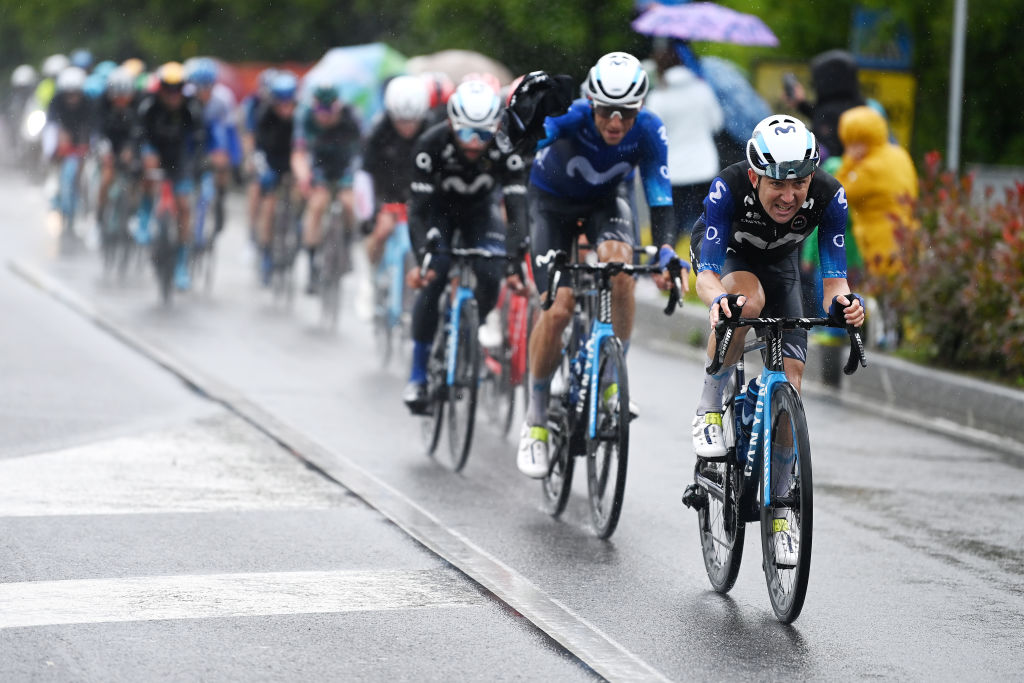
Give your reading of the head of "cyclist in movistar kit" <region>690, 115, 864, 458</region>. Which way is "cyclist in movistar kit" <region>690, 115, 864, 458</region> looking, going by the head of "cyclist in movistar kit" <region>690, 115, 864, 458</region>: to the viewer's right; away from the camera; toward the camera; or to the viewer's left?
toward the camera

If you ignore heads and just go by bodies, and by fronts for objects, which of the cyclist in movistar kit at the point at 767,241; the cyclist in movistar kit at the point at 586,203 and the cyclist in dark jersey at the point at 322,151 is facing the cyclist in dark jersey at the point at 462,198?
the cyclist in dark jersey at the point at 322,151

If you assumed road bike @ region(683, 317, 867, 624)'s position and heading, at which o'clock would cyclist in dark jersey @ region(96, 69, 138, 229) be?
The cyclist in dark jersey is roughly at 5 o'clock from the road bike.

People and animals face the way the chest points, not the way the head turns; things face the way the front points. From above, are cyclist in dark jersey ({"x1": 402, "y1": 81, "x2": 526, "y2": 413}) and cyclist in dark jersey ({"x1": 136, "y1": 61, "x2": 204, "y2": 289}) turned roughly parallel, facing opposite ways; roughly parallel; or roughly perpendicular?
roughly parallel

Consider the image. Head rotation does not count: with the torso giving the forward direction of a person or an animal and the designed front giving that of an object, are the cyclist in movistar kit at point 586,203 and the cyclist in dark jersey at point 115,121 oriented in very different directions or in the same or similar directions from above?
same or similar directions

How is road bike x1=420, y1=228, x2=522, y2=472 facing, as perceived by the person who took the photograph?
facing the viewer

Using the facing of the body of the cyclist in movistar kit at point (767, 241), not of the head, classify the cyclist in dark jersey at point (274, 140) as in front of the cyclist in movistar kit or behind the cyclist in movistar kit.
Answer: behind

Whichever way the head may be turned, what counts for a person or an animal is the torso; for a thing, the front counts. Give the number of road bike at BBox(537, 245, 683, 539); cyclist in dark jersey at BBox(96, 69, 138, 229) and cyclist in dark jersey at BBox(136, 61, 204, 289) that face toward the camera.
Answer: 3

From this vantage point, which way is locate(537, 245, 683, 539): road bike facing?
toward the camera

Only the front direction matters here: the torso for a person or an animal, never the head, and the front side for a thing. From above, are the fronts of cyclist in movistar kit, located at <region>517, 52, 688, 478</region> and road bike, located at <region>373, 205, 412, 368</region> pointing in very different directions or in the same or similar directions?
same or similar directions

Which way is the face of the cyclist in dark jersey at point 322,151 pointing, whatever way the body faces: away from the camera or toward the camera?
toward the camera

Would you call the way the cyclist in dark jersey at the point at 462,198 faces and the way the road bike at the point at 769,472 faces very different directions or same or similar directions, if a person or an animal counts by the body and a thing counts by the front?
same or similar directions

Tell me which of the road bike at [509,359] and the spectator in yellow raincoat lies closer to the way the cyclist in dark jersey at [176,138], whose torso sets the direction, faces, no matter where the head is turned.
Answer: the road bike

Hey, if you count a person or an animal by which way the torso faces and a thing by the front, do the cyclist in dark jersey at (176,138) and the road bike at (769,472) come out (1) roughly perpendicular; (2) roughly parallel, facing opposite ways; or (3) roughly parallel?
roughly parallel

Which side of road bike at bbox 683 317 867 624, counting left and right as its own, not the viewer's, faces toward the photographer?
front

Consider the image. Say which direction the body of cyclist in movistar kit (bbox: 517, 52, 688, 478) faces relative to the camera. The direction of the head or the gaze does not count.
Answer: toward the camera

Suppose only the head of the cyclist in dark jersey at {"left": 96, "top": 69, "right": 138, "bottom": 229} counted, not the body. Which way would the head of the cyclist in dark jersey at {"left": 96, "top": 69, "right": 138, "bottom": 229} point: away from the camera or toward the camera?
toward the camera
